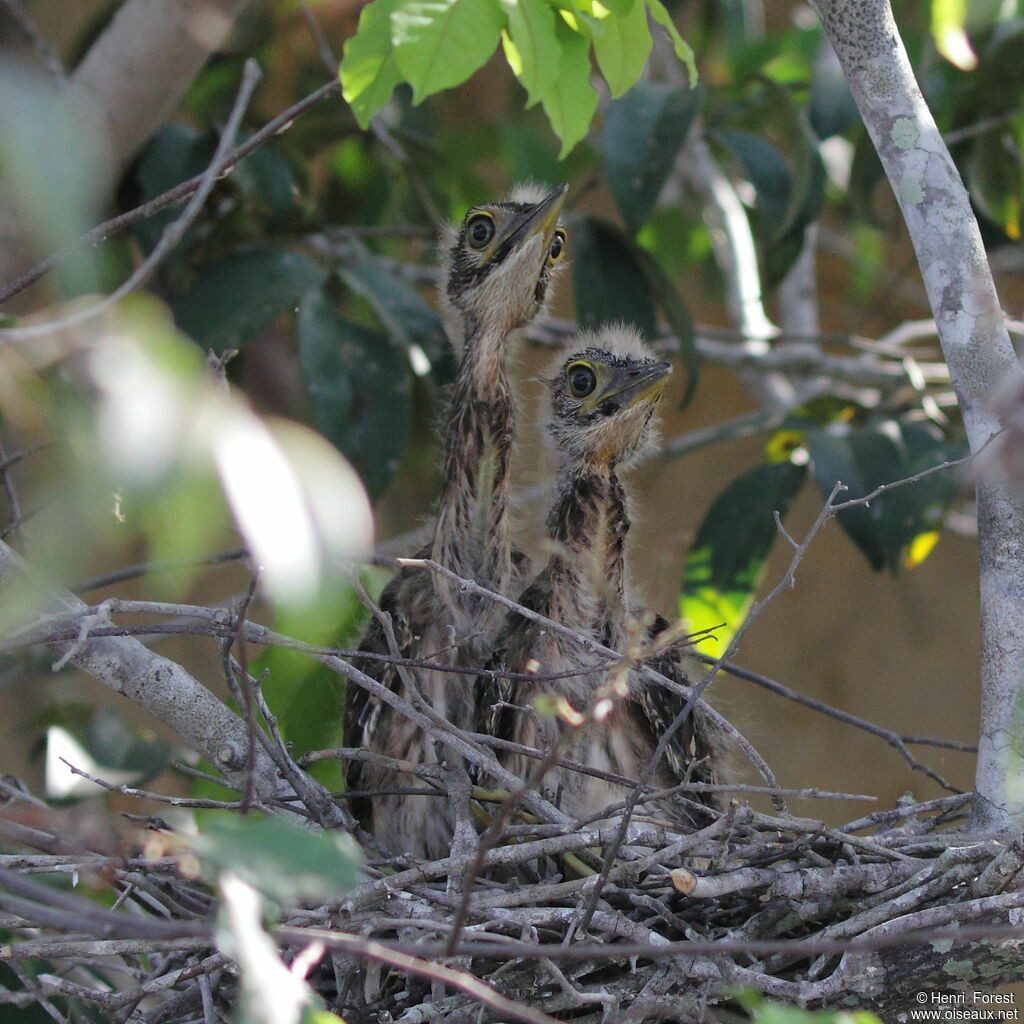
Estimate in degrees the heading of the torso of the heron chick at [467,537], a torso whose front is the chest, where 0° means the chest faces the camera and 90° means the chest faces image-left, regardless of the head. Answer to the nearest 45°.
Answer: approximately 315°

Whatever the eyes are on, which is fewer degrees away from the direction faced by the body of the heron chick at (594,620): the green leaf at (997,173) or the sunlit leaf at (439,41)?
the sunlit leaf

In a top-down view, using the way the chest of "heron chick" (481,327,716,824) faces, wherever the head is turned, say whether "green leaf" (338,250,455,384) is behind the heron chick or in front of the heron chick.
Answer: behind

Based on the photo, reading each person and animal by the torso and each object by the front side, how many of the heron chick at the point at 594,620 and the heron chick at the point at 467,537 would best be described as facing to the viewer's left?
0

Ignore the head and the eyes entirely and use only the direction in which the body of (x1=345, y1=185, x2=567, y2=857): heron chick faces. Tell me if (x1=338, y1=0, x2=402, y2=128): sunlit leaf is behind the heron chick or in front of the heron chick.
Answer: in front

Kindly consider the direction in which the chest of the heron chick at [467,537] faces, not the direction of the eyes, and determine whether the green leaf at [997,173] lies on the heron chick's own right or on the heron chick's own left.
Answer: on the heron chick's own left
